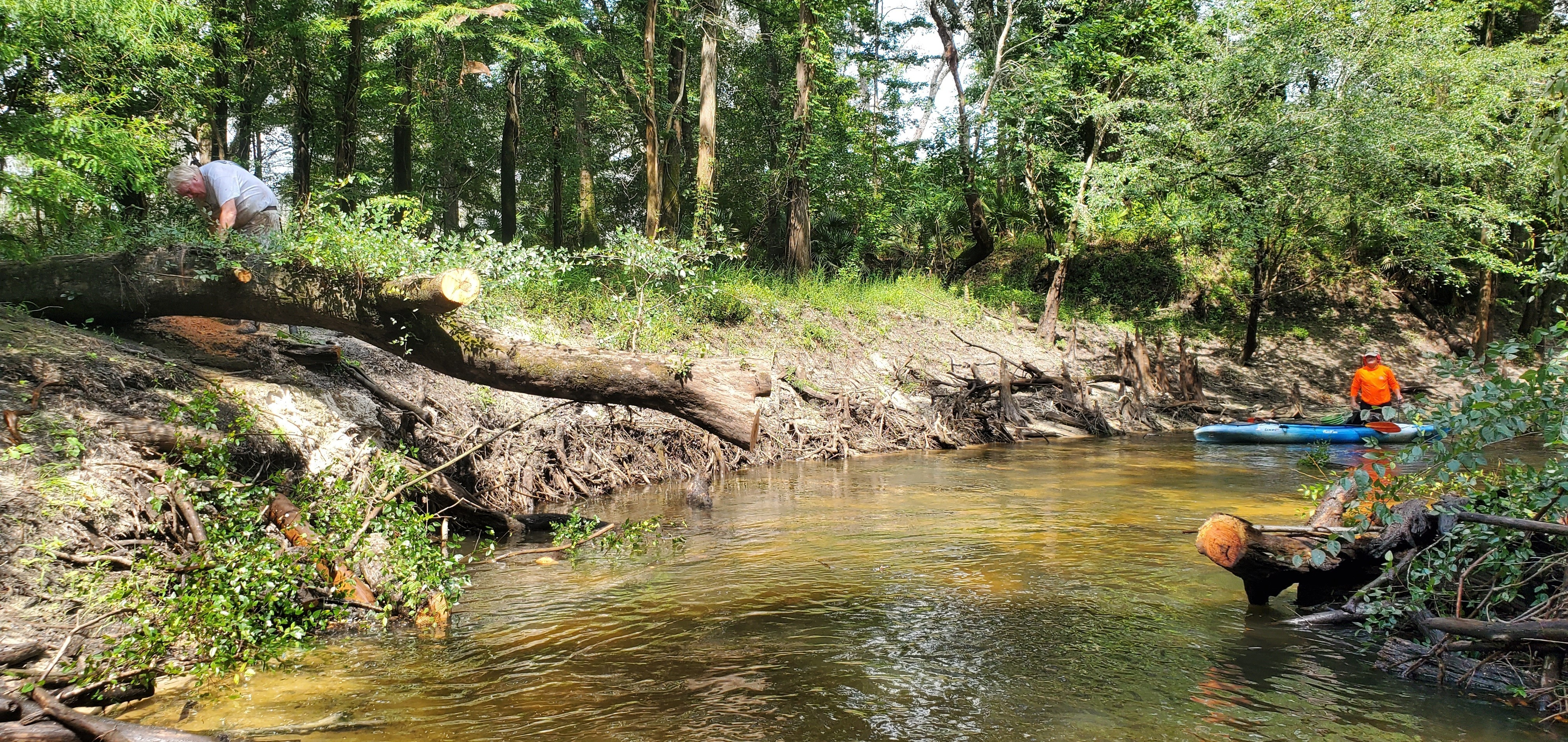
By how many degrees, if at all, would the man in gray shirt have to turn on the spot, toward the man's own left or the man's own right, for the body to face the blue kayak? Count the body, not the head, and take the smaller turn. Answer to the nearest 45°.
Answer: approximately 180°

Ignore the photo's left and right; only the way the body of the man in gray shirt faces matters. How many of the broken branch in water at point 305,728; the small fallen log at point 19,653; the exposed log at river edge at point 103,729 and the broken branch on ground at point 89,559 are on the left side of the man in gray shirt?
4

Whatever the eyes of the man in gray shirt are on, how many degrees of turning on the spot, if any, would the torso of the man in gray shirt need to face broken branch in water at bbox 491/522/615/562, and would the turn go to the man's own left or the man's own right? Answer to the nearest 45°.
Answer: approximately 135° to the man's own left

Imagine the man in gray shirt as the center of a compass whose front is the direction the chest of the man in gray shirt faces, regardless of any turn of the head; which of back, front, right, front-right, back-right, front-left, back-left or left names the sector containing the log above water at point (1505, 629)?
back-left

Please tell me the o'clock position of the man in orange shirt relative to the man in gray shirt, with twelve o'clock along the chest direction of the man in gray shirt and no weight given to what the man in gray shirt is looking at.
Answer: The man in orange shirt is roughly at 6 o'clock from the man in gray shirt.

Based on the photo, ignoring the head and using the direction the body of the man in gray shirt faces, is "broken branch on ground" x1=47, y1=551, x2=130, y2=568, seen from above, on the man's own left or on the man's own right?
on the man's own left

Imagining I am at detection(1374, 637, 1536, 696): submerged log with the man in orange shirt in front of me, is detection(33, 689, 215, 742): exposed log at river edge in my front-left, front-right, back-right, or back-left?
back-left

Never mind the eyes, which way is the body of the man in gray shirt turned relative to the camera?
to the viewer's left

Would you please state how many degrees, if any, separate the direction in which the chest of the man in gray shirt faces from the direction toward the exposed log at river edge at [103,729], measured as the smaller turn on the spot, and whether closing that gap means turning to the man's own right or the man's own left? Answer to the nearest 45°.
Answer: approximately 90° to the man's own left
